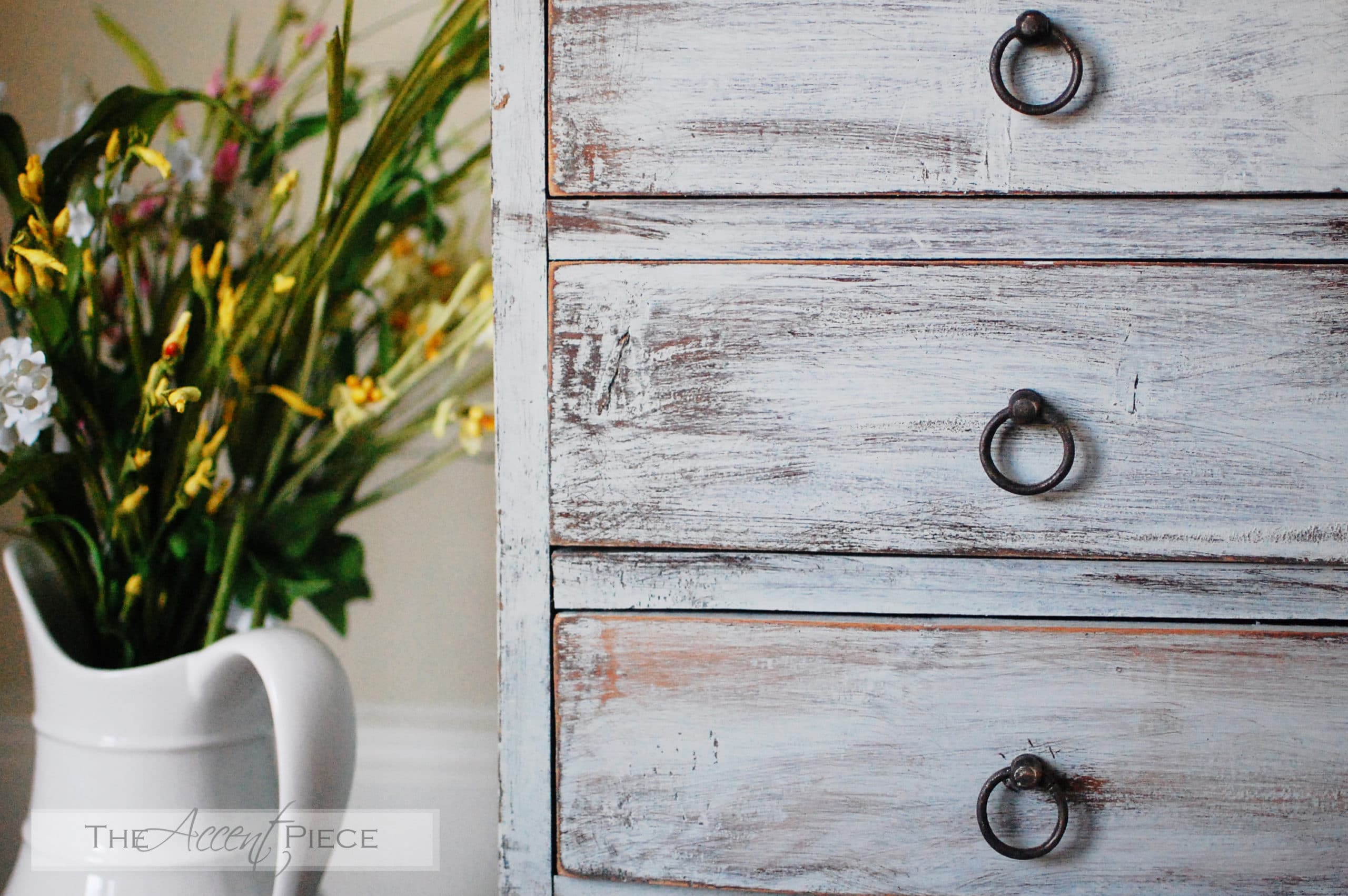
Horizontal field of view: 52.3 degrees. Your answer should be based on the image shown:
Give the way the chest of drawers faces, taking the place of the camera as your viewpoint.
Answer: facing the viewer
